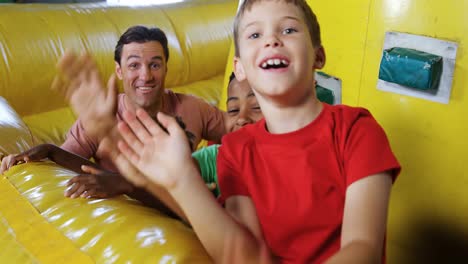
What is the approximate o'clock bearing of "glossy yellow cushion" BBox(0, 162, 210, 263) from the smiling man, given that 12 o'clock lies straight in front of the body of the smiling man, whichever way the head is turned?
The glossy yellow cushion is roughly at 12 o'clock from the smiling man.

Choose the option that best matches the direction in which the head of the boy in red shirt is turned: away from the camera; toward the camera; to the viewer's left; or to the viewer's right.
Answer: toward the camera

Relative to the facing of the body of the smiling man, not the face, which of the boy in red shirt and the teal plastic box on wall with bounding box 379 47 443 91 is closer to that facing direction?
the boy in red shirt

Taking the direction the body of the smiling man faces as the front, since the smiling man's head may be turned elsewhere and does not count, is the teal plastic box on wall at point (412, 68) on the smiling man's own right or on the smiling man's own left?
on the smiling man's own left

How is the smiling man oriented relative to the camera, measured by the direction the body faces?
toward the camera
